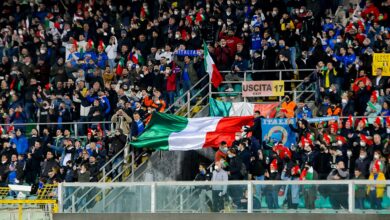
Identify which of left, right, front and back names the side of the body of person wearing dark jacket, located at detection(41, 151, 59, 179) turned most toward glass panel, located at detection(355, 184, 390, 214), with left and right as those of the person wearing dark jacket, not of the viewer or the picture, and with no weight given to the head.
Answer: left

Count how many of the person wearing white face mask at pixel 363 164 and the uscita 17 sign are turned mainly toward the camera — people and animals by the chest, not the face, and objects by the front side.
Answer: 2

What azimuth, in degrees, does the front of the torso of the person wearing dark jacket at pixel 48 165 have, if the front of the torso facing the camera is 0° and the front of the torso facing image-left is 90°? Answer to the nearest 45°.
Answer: approximately 45°

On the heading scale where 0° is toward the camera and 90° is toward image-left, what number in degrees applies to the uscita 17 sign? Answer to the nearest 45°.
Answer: approximately 0°

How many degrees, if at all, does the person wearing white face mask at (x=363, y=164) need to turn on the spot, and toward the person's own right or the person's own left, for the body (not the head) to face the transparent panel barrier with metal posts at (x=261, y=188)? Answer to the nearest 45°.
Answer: approximately 45° to the person's own right

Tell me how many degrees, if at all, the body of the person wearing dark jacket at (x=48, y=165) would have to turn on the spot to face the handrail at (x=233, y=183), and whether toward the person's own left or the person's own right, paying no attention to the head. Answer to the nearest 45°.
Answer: approximately 90° to the person's own left
